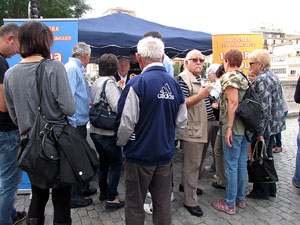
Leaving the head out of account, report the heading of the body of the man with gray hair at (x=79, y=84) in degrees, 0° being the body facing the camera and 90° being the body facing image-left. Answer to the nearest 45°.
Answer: approximately 270°

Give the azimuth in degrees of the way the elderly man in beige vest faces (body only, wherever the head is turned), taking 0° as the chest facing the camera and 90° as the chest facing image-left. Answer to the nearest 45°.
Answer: approximately 315°

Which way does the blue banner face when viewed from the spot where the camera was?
facing the viewer

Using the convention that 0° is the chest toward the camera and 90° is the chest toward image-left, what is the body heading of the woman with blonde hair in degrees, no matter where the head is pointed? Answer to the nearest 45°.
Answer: approximately 90°

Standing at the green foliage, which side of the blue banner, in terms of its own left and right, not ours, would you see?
back

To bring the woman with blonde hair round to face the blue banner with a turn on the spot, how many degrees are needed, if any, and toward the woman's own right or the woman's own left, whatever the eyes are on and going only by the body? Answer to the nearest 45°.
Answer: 0° — they already face it

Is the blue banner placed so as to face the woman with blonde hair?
no

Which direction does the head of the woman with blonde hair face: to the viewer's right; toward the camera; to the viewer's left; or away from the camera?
to the viewer's left

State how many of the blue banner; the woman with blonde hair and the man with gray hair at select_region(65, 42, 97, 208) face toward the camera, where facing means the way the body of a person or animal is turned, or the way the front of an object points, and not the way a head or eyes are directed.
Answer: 1

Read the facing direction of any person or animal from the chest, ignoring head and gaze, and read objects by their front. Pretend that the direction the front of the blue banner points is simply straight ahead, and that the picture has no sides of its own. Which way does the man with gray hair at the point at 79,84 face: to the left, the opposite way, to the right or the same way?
to the left

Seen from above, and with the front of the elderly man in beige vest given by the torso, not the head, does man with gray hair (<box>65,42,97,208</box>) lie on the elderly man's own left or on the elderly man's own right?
on the elderly man's own right

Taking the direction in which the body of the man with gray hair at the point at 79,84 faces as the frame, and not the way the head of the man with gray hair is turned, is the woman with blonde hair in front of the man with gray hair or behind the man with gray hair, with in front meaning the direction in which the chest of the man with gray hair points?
in front

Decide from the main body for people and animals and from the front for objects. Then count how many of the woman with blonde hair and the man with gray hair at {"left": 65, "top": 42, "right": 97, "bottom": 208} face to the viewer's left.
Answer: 1

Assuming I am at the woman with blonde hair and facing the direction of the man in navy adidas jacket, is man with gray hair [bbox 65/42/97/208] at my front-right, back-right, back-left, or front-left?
front-right
